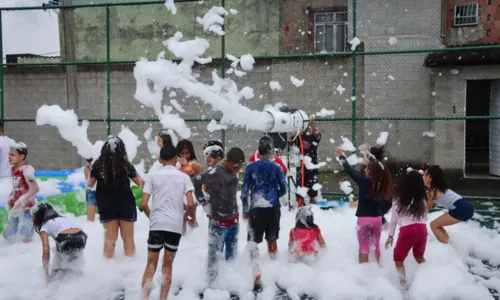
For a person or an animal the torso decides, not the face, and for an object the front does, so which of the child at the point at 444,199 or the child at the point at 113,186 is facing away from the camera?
the child at the point at 113,186

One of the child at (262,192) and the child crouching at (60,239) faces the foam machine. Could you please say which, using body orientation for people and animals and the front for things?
the child

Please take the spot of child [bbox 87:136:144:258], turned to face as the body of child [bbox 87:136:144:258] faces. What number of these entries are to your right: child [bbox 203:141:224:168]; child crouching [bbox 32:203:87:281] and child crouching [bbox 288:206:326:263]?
2

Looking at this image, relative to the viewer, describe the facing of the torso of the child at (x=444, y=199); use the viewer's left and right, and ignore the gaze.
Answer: facing to the left of the viewer

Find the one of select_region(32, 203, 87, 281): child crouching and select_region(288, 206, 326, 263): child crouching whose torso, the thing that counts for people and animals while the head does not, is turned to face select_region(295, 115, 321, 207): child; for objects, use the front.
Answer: select_region(288, 206, 326, 263): child crouching

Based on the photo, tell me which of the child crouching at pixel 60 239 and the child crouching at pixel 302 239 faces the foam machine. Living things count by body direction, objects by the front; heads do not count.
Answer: the child crouching at pixel 302 239

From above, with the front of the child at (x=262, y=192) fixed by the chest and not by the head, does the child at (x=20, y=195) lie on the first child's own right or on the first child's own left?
on the first child's own left

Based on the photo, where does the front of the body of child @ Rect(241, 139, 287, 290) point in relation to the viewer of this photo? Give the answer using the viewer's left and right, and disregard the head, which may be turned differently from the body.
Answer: facing away from the viewer

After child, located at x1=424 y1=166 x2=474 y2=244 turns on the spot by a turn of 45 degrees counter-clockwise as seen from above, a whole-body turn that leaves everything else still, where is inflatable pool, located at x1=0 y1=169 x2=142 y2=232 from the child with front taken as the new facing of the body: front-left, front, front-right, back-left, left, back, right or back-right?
front-right

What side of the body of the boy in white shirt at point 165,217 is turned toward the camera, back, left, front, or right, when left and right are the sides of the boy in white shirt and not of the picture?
back

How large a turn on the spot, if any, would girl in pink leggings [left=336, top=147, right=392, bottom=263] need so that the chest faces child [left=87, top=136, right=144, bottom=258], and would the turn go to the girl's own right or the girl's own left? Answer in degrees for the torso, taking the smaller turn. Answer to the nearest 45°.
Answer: approximately 45° to the girl's own left

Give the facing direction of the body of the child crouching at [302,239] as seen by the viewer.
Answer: away from the camera

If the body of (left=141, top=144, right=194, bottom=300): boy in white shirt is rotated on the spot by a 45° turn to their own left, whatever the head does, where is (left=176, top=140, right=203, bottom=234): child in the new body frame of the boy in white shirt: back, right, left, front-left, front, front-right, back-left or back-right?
front-right

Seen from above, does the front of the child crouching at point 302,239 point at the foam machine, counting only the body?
yes

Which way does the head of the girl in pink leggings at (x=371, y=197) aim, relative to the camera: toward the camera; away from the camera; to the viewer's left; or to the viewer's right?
away from the camera
